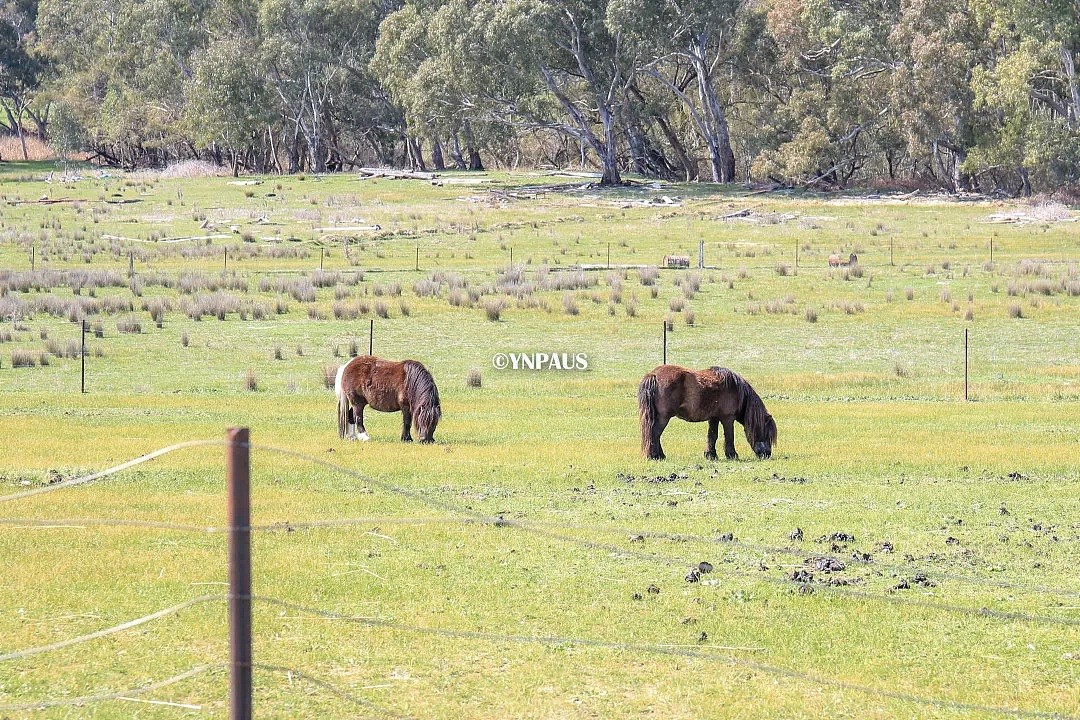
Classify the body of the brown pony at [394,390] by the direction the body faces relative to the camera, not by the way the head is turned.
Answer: to the viewer's right

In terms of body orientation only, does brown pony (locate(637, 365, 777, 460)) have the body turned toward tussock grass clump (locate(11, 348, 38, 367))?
no

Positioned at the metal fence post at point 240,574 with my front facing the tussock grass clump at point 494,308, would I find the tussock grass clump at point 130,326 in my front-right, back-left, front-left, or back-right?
front-left

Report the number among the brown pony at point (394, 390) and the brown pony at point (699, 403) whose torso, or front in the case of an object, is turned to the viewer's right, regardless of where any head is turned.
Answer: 2

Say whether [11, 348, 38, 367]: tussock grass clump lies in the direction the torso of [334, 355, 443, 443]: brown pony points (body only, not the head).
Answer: no

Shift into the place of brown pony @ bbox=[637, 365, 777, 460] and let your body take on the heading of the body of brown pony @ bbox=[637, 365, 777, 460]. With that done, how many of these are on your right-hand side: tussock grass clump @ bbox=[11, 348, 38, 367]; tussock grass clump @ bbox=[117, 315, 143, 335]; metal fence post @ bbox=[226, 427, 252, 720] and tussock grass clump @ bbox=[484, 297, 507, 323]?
1

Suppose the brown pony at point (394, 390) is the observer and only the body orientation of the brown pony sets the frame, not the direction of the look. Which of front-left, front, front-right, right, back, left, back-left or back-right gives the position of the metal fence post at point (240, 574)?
right

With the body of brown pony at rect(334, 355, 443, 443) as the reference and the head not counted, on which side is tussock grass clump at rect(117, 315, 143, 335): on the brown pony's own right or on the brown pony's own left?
on the brown pony's own left

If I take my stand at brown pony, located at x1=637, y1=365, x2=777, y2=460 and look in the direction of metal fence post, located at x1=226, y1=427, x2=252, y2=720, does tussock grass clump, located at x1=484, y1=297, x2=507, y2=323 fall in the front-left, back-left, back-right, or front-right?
back-right

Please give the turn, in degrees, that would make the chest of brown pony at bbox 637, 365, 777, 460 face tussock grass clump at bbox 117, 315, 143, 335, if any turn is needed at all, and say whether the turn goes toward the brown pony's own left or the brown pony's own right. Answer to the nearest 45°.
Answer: approximately 135° to the brown pony's own left

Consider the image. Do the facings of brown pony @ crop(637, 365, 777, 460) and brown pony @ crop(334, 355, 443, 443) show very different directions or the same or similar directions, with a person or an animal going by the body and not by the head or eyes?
same or similar directions

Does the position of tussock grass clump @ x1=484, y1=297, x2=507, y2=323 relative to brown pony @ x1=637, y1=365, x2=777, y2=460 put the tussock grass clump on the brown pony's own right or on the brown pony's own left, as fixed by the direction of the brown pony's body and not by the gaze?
on the brown pony's own left

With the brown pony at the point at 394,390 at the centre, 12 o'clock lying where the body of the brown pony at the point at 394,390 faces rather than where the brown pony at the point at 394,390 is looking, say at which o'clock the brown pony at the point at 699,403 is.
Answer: the brown pony at the point at 699,403 is roughly at 1 o'clock from the brown pony at the point at 394,390.

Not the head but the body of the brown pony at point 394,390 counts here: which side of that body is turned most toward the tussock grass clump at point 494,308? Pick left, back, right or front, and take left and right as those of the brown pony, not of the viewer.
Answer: left

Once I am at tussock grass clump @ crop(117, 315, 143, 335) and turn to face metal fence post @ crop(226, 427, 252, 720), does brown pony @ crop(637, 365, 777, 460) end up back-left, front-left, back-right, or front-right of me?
front-left

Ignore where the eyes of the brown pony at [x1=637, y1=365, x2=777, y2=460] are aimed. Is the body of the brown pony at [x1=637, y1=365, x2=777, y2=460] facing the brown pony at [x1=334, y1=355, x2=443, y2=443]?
no

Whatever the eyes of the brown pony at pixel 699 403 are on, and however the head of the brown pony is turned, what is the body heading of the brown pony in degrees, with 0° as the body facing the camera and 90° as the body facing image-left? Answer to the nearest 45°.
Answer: approximately 270°
